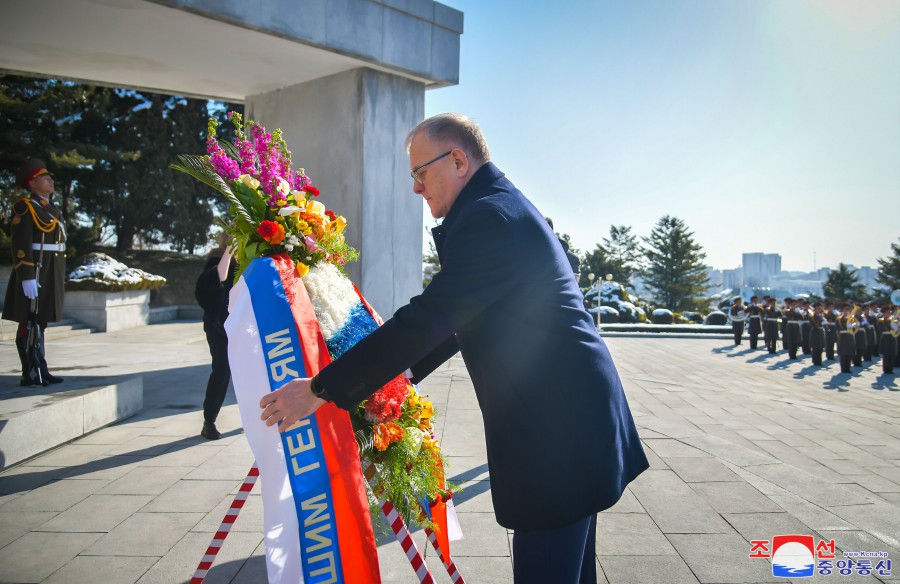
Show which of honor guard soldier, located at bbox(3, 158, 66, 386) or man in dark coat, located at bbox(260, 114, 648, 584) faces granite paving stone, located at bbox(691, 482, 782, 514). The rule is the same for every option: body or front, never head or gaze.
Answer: the honor guard soldier

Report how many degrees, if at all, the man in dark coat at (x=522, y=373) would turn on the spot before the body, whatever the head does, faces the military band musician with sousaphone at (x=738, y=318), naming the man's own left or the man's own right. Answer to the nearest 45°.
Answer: approximately 135° to the man's own right

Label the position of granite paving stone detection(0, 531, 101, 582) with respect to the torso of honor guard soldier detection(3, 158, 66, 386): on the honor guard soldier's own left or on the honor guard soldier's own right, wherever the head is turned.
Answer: on the honor guard soldier's own right

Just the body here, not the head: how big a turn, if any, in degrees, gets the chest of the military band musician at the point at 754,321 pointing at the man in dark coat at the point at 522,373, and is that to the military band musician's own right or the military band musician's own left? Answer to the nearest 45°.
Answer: approximately 45° to the military band musician's own left

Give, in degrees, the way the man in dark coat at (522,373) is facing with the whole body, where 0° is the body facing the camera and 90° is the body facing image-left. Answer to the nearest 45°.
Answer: approximately 90°

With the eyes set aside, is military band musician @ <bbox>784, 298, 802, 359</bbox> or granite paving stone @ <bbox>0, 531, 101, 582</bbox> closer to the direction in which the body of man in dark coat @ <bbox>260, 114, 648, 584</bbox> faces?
the granite paving stone

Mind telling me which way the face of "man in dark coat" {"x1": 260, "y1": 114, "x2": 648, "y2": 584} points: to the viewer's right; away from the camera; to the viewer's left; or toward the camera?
to the viewer's left

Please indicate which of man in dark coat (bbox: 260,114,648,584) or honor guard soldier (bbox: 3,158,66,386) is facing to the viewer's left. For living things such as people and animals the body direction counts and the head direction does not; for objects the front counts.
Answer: the man in dark coat

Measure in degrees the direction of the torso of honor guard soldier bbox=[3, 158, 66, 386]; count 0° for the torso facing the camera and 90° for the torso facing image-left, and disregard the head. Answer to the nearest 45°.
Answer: approximately 315°

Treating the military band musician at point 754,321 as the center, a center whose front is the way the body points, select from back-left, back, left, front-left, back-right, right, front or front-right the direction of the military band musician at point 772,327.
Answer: front-left

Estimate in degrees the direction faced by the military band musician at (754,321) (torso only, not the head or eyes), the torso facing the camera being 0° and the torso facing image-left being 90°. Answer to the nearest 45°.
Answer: approximately 45°
